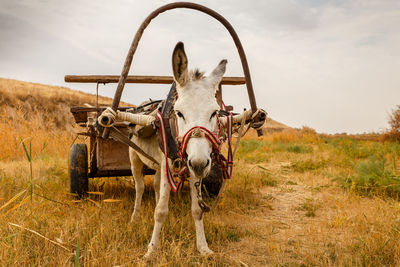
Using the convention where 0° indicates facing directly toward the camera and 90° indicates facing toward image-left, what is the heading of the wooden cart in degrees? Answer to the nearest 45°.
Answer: approximately 0°

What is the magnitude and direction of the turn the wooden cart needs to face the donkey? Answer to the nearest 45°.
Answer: approximately 45° to its left
